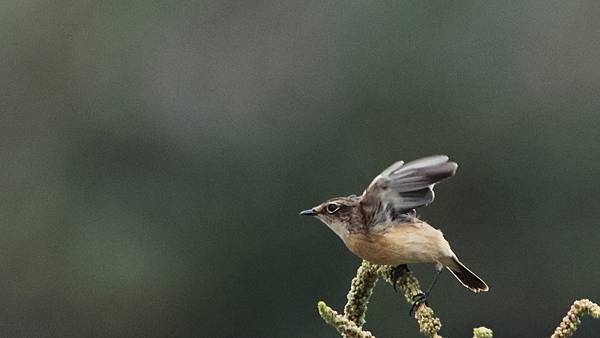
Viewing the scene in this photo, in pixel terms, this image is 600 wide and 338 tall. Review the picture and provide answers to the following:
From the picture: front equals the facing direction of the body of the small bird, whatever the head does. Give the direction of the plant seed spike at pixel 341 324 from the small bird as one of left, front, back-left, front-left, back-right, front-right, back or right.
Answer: front

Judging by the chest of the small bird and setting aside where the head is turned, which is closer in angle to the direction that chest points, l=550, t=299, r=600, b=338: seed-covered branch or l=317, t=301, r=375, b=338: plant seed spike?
the plant seed spike

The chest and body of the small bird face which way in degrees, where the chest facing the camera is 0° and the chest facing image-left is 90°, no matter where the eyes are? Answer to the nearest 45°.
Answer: approximately 90°

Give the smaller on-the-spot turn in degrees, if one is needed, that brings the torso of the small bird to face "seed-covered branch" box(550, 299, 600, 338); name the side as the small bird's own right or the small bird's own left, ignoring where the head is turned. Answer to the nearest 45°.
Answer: approximately 135° to the small bird's own left
